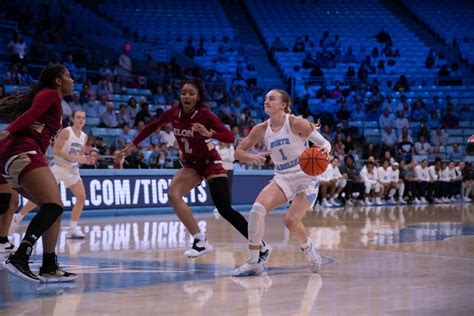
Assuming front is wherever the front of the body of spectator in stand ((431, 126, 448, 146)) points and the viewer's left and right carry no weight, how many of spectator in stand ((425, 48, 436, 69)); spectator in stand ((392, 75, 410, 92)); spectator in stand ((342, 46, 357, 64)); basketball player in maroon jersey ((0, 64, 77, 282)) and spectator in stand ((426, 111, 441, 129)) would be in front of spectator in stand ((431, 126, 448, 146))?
1

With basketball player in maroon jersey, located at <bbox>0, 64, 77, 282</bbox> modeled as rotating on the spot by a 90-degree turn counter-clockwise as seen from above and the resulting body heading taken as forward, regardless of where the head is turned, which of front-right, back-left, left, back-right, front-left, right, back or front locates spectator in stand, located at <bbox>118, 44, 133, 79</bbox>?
front

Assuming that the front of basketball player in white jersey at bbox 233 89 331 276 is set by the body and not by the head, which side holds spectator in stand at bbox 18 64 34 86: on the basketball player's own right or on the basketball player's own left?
on the basketball player's own right

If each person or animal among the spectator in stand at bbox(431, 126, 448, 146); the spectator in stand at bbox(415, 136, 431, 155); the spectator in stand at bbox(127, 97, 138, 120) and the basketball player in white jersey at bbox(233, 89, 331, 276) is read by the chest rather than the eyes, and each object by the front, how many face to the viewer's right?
0

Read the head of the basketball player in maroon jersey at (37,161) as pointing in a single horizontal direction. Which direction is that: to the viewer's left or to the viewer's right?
to the viewer's right

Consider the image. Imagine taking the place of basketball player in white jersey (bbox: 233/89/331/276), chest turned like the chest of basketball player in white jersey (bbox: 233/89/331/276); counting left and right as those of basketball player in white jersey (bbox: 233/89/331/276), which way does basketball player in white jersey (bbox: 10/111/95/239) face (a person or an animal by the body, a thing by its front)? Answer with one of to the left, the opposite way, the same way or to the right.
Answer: to the left

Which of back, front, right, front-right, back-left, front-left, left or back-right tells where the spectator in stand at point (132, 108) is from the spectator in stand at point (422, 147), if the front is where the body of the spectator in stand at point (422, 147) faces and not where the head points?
front-right

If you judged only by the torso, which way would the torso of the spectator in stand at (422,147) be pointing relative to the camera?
toward the camera

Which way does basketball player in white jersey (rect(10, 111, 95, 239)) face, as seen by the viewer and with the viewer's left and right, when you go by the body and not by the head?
facing the viewer and to the right of the viewer

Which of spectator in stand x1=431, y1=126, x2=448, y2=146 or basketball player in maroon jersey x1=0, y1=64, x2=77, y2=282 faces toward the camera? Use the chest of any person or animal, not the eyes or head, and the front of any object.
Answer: the spectator in stand

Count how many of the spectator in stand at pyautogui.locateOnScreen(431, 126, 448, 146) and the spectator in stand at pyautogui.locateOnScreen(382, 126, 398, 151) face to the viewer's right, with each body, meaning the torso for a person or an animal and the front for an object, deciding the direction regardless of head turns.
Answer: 0

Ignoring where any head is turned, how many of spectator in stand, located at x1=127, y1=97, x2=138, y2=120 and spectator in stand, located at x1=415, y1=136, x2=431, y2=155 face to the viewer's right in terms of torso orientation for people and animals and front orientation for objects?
0

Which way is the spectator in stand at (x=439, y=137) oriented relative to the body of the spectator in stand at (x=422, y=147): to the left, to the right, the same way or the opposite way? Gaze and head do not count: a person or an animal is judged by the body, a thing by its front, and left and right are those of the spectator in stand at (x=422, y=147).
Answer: the same way

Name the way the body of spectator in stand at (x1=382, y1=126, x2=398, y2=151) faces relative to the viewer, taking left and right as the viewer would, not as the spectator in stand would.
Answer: facing the viewer

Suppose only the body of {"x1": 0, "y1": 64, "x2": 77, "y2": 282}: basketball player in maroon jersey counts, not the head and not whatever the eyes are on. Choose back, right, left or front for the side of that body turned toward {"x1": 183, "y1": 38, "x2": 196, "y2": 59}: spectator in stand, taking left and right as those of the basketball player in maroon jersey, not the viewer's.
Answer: left

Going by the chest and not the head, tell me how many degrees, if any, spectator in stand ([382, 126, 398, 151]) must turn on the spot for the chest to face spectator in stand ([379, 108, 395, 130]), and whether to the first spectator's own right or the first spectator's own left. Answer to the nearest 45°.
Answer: approximately 180°
